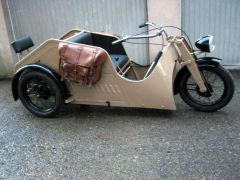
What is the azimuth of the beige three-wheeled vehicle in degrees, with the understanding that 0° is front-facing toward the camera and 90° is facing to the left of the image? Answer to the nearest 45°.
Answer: approximately 270°
